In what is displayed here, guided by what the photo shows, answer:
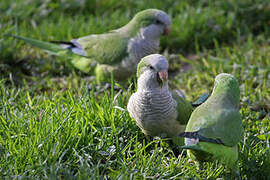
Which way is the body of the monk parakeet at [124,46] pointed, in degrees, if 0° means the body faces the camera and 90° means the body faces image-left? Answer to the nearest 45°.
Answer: approximately 270°

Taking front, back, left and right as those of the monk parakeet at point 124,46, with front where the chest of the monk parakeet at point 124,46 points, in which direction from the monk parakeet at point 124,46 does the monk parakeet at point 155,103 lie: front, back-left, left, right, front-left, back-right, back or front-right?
right

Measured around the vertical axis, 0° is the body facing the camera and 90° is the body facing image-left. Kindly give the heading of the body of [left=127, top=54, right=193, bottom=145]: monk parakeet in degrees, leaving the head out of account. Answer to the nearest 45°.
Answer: approximately 45°

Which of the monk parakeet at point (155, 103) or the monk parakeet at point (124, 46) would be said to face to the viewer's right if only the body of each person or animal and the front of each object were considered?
the monk parakeet at point (124, 46)

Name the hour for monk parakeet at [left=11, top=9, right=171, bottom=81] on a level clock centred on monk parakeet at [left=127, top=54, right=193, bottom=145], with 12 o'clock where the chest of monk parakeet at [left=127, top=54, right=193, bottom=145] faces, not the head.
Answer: monk parakeet at [left=11, top=9, right=171, bottom=81] is roughly at 4 o'clock from monk parakeet at [left=127, top=54, right=193, bottom=145].

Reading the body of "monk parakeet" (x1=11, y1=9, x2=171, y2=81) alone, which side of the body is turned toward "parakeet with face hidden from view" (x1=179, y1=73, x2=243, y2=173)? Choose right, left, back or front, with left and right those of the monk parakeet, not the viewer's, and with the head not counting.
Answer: right
